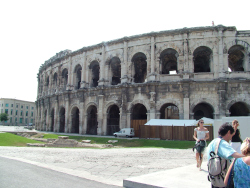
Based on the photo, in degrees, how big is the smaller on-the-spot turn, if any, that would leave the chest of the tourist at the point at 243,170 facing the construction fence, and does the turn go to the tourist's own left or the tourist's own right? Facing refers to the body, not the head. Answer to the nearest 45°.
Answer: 0° — they already face it

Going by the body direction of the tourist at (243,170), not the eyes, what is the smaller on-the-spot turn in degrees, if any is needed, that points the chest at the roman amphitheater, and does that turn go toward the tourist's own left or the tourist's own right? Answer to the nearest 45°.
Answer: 0° — they already face it

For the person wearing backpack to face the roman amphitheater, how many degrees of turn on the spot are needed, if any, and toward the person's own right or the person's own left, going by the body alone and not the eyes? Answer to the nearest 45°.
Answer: approximately 45° to the person's own left

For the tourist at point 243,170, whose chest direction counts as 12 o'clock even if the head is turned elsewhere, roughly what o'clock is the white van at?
The white van is roughly at 11 o'clock from the tourist.

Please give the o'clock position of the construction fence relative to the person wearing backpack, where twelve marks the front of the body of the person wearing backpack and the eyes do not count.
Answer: The construction fence is roughly at 10 o'clock from the person wearing backpack.

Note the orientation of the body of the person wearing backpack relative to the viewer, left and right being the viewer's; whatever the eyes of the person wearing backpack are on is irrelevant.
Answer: facing away from the viewer and to the right of the viewer

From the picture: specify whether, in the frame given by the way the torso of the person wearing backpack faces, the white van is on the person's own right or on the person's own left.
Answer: on the person's own left

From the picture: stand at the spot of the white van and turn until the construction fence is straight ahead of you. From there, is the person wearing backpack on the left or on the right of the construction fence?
right

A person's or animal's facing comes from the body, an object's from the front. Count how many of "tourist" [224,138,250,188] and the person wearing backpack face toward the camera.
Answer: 0

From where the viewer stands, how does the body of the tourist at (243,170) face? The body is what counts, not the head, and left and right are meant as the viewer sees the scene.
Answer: facing away from the viewer
